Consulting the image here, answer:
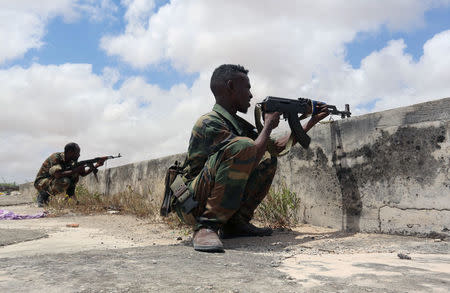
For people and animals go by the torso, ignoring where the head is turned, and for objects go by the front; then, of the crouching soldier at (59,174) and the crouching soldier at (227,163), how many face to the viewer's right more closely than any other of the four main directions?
2

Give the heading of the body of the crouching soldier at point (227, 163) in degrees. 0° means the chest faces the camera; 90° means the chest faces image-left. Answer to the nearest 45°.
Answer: approximately 270°

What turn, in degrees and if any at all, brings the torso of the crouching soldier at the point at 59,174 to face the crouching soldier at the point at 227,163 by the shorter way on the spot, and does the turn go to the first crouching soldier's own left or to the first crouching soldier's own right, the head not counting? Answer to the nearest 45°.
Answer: approximately 90° to the first crouching soldier's own right

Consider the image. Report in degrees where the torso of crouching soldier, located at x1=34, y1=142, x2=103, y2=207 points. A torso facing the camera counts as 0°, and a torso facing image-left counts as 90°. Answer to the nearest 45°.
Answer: approximately 270°

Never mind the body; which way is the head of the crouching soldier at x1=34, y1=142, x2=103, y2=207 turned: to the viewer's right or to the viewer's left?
to the viewer's right

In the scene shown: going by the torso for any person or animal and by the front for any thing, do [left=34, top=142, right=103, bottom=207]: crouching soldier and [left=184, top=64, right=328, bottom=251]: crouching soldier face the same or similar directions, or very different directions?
same or similar directions

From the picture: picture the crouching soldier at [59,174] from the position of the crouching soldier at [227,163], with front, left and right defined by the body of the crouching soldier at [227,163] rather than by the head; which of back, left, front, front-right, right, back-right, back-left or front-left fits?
back-left

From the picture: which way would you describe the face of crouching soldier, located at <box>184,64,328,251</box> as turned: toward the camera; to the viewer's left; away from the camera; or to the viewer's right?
to the viewer's right
